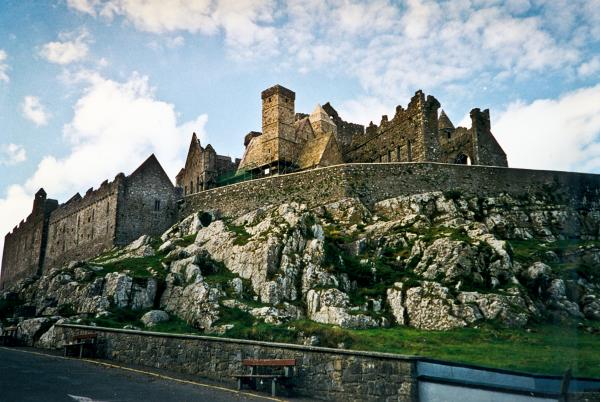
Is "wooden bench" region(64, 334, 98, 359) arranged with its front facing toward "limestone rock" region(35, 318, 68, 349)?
no

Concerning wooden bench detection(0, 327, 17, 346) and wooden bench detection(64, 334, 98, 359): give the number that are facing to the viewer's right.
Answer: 0

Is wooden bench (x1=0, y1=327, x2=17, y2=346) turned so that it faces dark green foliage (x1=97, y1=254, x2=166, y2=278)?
no

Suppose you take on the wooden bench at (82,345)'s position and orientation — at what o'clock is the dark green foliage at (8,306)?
The dark green foliage is roughly at 4 o'clock from the wooden bench.

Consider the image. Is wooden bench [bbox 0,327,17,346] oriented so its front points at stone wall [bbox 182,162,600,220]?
no

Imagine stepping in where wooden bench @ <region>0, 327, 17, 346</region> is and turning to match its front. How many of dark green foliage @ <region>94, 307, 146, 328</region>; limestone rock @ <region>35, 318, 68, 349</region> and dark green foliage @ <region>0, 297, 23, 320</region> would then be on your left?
2

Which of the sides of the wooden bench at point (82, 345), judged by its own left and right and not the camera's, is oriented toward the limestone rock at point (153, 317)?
back

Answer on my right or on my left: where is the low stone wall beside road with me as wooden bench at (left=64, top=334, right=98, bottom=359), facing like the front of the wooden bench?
on my left

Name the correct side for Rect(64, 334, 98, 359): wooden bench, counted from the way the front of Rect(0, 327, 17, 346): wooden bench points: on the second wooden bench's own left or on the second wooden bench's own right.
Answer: on the second wooden bench's own left

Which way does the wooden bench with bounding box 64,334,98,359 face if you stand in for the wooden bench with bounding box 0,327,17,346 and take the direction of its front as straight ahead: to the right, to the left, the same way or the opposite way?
the same way

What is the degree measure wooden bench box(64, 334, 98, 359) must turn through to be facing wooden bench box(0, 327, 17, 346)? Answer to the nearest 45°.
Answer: approximately 90° to its right

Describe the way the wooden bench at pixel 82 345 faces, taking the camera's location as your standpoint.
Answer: facing the viewer and to the left of the viewer
